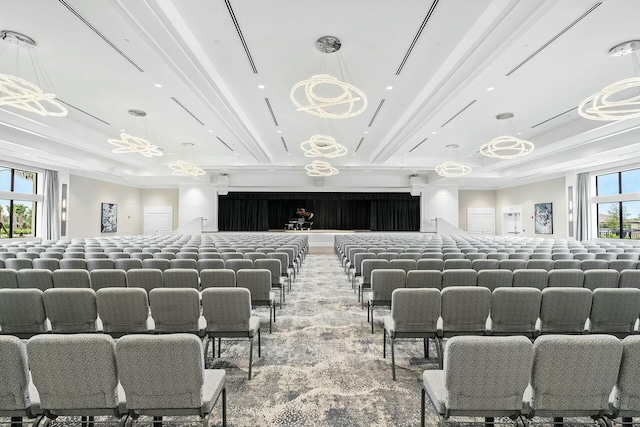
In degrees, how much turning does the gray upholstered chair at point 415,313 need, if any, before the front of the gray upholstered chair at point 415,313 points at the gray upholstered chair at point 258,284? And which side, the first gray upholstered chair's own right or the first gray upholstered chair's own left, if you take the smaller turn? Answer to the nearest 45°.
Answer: approximately 90° to the first gray upholstered chair's own left

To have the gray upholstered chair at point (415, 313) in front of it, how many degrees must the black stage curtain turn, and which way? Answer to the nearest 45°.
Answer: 0° — it already faces it

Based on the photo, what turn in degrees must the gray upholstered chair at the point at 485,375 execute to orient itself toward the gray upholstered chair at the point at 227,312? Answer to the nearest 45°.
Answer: approximately 45° to its left

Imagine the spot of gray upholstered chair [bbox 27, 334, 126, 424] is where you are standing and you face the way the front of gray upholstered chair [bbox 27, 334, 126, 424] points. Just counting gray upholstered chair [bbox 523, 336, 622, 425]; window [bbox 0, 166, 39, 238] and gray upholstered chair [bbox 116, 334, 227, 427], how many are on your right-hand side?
2

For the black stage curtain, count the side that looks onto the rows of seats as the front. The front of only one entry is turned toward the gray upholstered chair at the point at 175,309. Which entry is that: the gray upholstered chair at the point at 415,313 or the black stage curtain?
the black stage curtain

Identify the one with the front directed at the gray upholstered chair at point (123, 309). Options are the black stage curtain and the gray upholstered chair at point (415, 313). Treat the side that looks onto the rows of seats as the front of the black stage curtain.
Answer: the black stage curtain

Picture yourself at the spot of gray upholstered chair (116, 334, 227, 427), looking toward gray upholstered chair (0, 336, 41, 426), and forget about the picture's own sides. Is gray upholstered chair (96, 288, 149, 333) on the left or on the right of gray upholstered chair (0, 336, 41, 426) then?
right

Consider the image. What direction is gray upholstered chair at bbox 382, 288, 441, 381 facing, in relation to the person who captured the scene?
facing away from the viewer

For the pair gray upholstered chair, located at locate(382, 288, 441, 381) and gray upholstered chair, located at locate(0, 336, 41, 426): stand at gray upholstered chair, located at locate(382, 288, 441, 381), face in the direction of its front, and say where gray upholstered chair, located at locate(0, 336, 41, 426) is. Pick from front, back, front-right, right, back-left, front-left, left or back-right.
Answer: back-left

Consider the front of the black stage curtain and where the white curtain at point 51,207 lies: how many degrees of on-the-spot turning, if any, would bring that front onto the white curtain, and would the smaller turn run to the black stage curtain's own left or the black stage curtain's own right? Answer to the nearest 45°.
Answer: approximately 45° to the black stage curtain's own right

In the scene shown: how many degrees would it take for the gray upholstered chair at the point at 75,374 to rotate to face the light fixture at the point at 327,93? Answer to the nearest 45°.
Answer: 0° — it already faces it

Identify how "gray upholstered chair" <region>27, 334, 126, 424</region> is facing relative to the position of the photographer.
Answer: facing away from the viewer and to the right of the viewer
